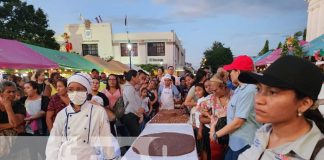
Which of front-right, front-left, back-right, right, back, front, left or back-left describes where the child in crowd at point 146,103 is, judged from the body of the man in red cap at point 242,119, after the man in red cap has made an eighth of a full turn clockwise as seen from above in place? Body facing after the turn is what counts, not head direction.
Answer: front

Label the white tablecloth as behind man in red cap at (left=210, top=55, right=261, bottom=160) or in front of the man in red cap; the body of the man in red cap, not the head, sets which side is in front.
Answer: in front

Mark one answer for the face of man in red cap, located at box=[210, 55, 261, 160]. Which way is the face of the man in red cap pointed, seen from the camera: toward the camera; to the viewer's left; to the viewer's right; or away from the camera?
to the viewer's left

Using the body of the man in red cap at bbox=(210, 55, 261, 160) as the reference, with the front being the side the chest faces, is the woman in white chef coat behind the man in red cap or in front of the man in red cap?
in front

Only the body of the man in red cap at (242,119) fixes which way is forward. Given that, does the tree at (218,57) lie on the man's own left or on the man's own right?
on the man's own right

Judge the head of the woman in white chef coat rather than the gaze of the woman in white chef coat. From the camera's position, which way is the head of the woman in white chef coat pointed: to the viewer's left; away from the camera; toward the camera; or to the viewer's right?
toward the camera

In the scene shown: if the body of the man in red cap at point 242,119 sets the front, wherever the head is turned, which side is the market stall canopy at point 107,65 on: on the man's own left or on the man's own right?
on the man's own right

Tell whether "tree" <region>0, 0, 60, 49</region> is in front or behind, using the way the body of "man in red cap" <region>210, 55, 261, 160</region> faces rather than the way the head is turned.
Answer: in front

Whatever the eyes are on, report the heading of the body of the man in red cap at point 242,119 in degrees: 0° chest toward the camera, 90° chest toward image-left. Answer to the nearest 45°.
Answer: approximately 90°

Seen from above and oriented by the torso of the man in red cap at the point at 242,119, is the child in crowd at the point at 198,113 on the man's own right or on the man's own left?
on the man's own right
